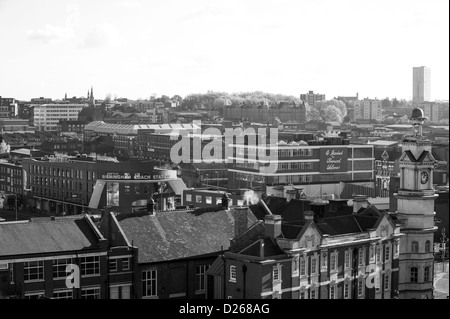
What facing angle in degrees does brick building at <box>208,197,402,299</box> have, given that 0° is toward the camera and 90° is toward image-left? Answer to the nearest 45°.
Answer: approximately 315°

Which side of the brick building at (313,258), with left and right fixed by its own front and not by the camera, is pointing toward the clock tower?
left

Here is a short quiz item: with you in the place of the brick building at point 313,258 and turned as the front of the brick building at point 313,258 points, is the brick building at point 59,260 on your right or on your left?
on your right

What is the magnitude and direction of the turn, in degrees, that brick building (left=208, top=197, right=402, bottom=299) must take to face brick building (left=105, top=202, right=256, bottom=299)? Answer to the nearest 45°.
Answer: approximately 135° to its right
